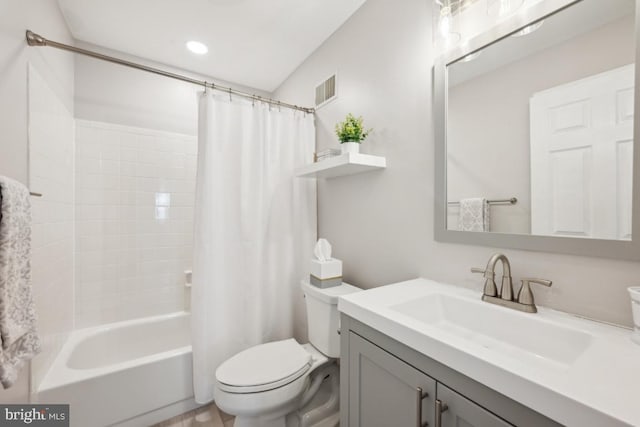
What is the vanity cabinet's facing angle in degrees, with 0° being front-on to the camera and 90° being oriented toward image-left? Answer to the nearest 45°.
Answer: approximately 45°

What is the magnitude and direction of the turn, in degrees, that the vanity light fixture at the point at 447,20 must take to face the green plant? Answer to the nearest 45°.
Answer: approximately 45° to its right

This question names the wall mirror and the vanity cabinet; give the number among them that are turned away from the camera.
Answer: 0

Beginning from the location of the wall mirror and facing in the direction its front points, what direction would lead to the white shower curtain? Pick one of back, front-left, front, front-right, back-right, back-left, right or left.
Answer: front-right

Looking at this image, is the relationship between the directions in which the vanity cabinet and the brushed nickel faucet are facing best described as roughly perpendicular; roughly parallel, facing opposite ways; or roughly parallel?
roughly parallel

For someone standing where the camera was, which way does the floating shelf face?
facing the viewer and to the left of the viewer

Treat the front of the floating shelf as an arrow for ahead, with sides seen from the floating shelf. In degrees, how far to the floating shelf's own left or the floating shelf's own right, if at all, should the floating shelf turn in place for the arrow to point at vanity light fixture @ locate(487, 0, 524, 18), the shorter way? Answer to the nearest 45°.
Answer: approximately 90° to the floating shelf's own left

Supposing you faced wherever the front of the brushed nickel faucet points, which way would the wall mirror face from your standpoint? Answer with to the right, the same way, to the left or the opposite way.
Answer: the same way

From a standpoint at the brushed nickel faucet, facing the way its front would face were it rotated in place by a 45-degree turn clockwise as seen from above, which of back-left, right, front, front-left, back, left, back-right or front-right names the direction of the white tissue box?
front

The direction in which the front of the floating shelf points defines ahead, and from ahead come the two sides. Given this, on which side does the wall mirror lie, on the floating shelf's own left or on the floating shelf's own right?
on the floating shelf's own left

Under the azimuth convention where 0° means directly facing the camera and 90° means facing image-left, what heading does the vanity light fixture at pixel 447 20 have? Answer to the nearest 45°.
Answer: approximately 45°

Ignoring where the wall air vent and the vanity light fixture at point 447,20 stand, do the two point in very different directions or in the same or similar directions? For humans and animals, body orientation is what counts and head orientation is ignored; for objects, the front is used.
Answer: same or similar directions

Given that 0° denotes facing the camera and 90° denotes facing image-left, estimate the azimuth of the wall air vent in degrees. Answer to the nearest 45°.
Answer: approximately 45°

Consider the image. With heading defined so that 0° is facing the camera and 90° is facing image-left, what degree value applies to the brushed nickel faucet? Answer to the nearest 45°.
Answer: approximately 45°

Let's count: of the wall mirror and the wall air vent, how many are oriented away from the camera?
0

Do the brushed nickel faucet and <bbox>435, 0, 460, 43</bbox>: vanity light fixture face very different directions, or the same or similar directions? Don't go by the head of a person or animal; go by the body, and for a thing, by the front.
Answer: same or similar directions
